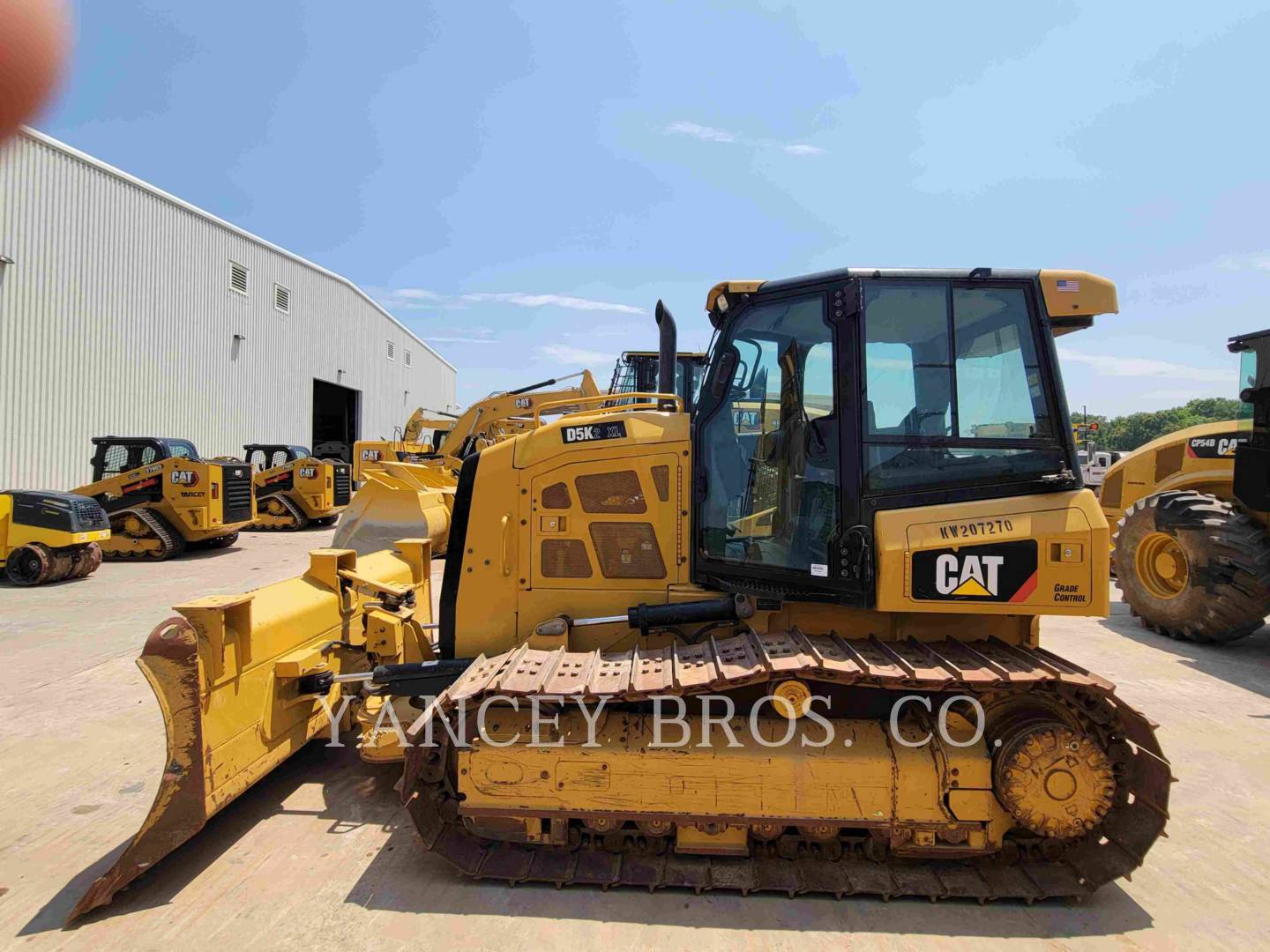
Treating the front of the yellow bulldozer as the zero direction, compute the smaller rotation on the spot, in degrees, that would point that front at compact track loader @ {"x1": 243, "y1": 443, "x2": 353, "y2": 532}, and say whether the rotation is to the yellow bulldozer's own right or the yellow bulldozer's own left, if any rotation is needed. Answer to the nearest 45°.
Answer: approximately 45° to the yellow bulldozer's own right

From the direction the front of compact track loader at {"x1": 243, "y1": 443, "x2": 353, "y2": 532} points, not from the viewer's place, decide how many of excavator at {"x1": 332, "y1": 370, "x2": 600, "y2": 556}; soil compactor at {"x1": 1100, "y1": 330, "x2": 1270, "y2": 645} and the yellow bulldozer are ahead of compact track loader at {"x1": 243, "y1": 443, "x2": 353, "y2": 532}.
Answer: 0

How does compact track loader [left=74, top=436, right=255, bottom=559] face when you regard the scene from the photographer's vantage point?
facing away from the viewer and to the left of the viewer

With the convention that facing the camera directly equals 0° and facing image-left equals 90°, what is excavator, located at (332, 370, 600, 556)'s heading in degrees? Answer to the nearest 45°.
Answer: approximately 45°

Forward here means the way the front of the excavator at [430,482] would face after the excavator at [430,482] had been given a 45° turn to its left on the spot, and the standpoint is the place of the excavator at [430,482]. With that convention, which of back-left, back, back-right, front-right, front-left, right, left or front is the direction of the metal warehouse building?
back-right

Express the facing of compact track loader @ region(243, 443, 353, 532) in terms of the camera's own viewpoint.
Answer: facing away from the viewer and to the left of the viewer

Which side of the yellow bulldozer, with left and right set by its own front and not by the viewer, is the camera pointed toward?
left
